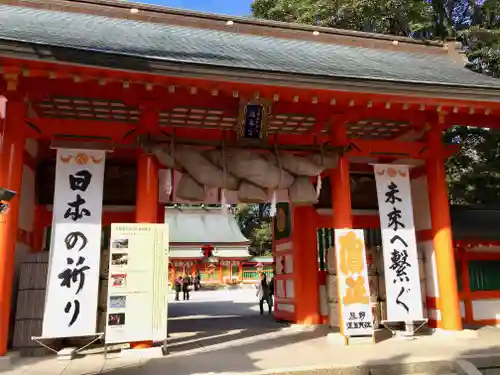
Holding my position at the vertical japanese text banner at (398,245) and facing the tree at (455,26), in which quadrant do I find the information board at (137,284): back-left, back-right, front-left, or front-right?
back-left

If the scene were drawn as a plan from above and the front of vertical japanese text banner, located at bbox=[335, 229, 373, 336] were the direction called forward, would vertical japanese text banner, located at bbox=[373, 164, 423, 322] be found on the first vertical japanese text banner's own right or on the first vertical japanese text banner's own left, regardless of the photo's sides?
on the first vertical japanese text banner's own left

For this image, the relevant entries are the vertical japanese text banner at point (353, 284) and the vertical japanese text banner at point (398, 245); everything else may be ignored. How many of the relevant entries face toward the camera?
2

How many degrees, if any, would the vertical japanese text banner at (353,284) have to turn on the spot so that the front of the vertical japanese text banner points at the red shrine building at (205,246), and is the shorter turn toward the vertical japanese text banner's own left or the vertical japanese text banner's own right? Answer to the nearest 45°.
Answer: approximately 135° to the vertical japanese text banner's own right

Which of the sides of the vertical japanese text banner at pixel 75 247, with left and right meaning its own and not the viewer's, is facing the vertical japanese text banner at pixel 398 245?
left

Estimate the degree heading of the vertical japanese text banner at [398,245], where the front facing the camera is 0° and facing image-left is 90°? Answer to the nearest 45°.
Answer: approximately 0°

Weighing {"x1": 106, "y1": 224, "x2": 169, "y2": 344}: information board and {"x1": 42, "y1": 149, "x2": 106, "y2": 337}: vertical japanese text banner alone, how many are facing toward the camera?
2

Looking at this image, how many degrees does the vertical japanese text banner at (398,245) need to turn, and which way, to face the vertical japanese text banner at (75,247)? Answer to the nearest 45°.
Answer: approximately 45° to its right
